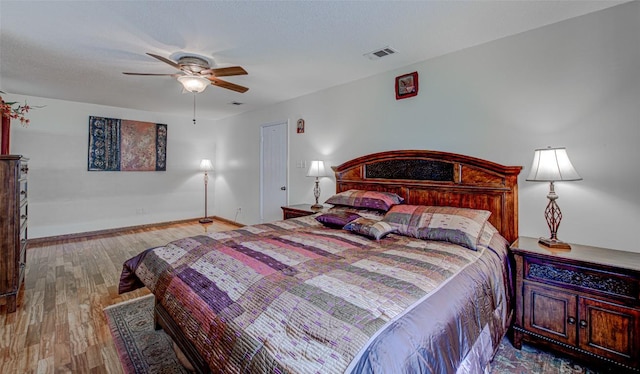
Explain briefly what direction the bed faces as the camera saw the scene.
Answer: facing the viewer and to the left of the viewer

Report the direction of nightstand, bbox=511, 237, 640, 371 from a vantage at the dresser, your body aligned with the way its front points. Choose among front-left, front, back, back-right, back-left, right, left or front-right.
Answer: front-right

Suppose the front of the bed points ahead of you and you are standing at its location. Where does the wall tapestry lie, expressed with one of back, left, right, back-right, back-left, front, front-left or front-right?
right

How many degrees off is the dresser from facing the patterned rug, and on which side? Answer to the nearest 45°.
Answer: approximately 45° to its right

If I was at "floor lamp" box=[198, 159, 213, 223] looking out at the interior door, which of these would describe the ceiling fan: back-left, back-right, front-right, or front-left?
front-right

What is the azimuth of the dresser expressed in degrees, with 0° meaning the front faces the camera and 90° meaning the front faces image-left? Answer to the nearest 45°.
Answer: approximately 270°

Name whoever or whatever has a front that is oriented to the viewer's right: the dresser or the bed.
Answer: the dresser

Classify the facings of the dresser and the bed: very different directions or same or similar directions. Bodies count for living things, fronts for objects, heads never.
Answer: very different directions

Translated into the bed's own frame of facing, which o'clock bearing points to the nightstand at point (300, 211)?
The nightstand is roughly at 4 o'clock from the bed.

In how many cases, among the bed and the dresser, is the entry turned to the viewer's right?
1

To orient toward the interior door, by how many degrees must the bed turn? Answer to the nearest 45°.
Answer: approximately 135° to its right

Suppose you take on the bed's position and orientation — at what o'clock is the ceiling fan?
The ceiling fan is roughly at 3 o'clock from the bed.

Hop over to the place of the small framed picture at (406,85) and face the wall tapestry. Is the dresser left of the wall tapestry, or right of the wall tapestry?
left

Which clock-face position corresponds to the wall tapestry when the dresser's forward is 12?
The wall tapestry is roughly at 10 o'clock from the dresser.

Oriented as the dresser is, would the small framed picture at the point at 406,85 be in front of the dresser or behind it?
in front

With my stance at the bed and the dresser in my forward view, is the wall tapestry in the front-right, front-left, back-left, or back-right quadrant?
front-right
